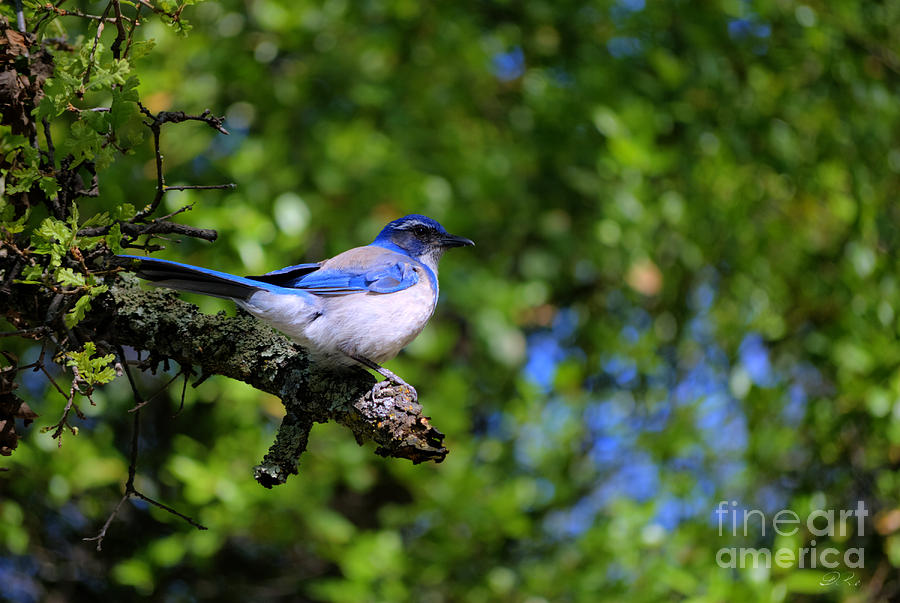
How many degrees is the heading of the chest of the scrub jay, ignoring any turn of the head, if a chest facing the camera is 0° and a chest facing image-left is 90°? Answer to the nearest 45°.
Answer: approximately 270°
